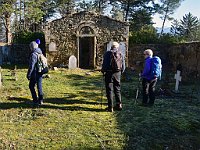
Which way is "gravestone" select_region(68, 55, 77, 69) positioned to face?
toward the camera

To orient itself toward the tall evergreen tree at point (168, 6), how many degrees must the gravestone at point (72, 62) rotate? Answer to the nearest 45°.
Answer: approximately 135° to its left

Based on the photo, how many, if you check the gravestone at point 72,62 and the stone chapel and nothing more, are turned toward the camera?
2

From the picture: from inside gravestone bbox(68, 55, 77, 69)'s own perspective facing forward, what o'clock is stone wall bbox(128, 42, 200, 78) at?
The stone wall is roughly at 9 o'clock from the gravestone.

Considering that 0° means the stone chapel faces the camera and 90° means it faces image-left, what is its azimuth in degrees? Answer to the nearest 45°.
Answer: approximately 0°

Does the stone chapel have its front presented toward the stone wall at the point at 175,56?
no

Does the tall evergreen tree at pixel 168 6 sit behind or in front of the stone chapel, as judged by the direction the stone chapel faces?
behind

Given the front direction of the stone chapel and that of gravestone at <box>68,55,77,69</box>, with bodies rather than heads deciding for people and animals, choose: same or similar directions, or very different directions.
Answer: same or similar directions
